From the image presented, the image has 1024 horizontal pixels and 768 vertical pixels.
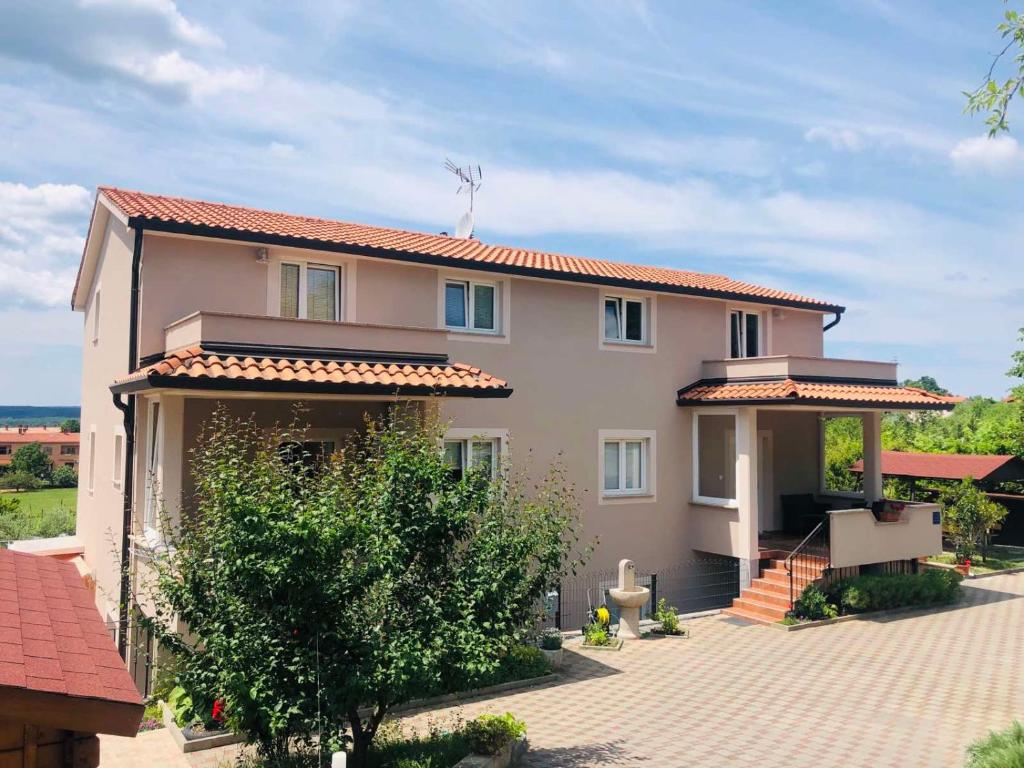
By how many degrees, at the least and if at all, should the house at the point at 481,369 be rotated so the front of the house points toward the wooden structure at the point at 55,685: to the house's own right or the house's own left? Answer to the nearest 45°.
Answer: approximately 45° to the house's own right

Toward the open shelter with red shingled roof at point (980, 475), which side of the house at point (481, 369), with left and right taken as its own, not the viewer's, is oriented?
left

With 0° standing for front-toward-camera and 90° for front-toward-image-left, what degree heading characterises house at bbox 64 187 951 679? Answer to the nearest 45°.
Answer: approximately 315°

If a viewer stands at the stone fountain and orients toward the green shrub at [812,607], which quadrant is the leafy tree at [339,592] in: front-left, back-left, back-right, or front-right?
back-right

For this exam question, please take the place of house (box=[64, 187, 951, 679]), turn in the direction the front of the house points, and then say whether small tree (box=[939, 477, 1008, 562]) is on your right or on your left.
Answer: on your left

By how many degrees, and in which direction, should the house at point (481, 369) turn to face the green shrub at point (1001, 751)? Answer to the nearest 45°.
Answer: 0° — it already faces it

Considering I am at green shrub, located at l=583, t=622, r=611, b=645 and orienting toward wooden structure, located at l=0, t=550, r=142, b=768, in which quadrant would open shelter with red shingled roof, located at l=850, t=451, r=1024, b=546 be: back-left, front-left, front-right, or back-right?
back-left
